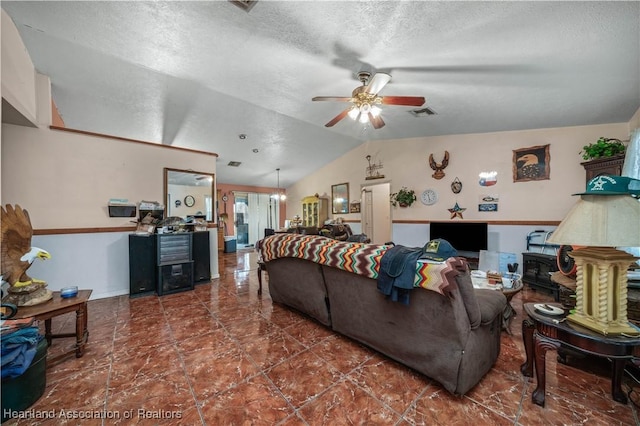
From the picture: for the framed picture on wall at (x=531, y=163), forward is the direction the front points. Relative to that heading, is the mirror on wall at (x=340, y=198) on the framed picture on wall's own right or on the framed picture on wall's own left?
on the framed picture on wall's own right

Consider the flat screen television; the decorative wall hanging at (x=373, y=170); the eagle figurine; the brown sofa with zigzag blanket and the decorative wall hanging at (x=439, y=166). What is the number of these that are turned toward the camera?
3

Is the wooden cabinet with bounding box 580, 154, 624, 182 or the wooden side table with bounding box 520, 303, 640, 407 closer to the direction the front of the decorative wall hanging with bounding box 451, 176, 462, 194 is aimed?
the wooden side table

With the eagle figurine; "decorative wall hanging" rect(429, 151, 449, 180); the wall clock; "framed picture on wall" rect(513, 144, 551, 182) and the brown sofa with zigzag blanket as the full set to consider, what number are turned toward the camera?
3

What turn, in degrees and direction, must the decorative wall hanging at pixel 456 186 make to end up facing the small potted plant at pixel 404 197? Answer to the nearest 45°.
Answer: approximately 90° to its right

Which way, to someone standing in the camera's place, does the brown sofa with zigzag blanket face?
facing away from the viewer and to the right of the viewer

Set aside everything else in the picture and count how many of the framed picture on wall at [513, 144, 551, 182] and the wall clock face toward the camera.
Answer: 2

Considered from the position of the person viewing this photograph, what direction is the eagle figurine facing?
facing to the right of the viewer
